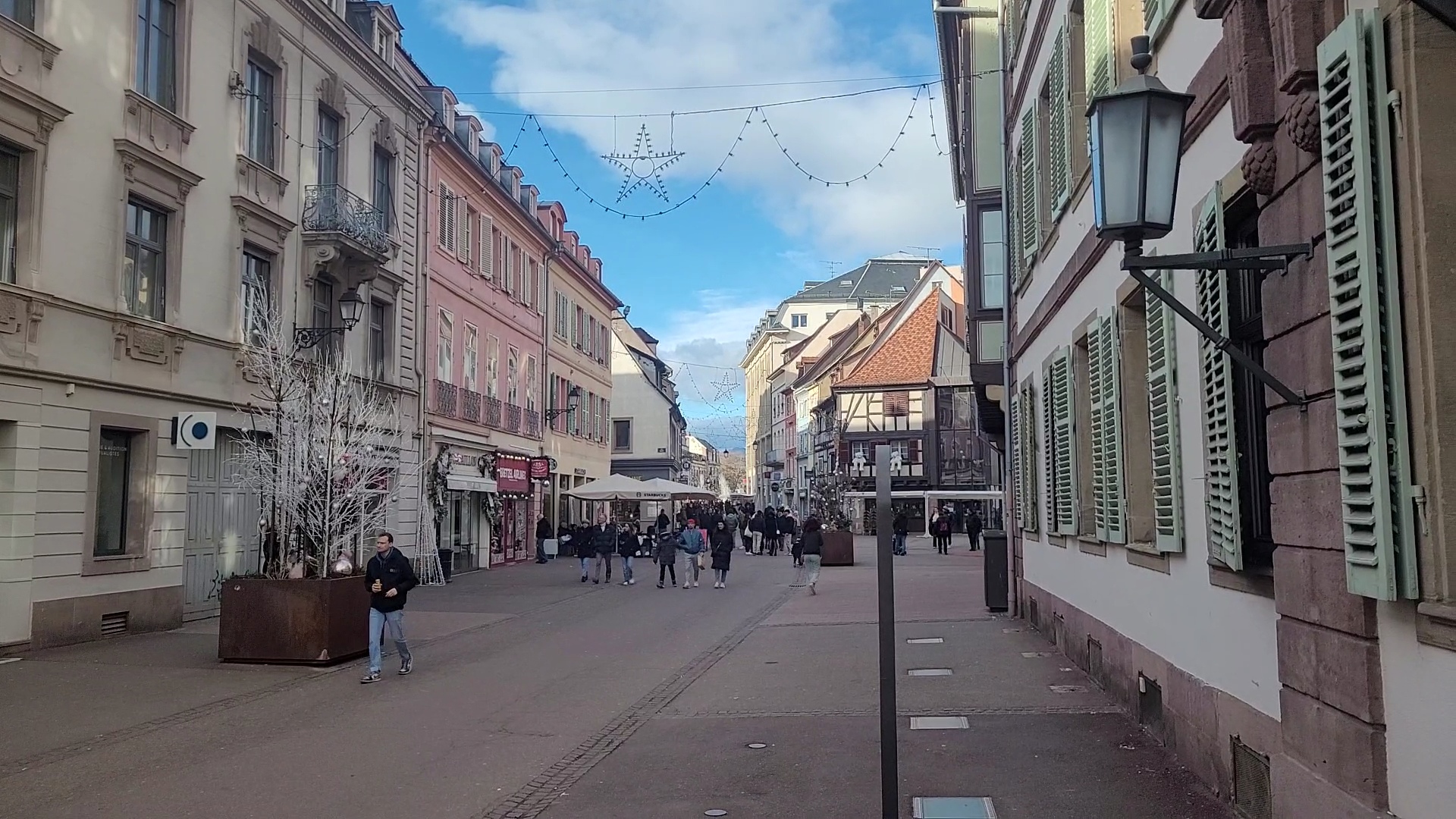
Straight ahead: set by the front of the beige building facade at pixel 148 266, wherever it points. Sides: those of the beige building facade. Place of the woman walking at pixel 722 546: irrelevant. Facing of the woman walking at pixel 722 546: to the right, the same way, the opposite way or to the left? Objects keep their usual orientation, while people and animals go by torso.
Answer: to the right

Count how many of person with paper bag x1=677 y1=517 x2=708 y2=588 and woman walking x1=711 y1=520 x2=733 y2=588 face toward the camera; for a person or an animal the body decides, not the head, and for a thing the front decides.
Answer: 2

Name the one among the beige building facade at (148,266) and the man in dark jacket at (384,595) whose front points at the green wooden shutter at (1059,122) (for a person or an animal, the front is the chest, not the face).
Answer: the beige building facade

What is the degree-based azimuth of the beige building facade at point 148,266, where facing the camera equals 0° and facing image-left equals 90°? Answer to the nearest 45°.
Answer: approximately 315°

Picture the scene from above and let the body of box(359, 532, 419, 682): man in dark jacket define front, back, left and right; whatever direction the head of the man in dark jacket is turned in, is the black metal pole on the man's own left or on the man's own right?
on the man's own left

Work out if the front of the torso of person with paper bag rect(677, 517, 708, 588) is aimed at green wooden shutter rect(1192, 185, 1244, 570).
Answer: yes

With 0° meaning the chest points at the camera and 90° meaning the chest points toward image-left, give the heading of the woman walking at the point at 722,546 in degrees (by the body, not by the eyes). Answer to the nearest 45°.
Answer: approximately 0°

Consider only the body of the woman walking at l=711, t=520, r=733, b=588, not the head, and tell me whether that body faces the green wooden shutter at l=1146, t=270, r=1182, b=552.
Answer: yes

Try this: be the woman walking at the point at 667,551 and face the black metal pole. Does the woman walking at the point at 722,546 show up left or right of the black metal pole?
left

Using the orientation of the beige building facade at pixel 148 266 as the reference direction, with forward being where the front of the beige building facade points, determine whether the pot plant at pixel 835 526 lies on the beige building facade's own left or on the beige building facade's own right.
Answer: on the beige building facade's own left

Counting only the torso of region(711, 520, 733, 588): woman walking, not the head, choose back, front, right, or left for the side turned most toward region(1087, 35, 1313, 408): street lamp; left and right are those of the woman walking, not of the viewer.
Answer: front

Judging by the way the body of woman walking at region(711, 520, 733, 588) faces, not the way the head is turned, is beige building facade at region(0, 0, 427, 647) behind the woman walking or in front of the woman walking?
in front
